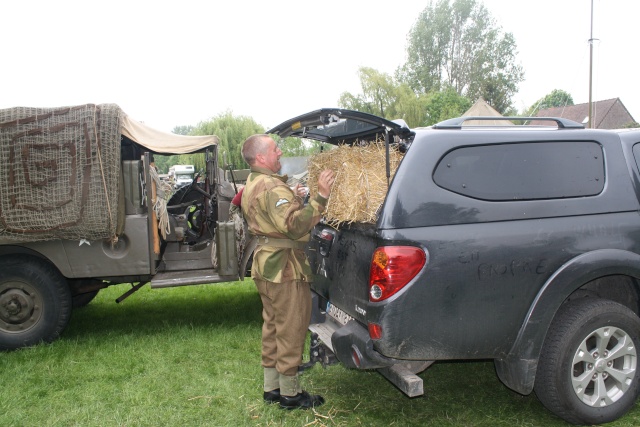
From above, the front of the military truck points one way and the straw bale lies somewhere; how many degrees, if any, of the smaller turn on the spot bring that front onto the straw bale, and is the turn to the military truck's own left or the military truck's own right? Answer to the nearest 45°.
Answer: approximately 45° to the military truck's own right

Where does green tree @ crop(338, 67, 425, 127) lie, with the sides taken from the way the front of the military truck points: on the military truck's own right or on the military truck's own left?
on the military truck's own left

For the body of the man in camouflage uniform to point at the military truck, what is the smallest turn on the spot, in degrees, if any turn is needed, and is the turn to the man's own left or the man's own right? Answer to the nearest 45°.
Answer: approximately 135° to the man's own left

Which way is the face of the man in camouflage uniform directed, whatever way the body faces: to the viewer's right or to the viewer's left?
to the viewer's right

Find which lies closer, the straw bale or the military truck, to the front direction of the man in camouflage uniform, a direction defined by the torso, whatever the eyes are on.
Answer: the straw bale

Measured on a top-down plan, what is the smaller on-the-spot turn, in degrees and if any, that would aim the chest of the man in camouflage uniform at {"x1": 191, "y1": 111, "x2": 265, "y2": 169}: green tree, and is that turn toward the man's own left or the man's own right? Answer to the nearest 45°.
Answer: approximately 90° to the man's own left

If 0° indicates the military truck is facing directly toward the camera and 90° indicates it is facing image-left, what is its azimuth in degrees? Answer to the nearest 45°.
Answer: approximately 270°

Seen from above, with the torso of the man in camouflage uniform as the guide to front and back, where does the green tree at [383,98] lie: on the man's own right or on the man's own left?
on the man's own left

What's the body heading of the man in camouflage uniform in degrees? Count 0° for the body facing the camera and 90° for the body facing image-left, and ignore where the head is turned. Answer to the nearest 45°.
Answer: approximately 270°

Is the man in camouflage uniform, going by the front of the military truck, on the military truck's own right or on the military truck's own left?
on the military truck's own right

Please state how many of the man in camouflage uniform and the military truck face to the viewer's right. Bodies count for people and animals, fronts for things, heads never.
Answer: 2
